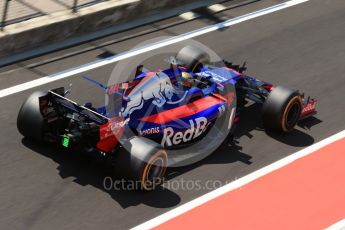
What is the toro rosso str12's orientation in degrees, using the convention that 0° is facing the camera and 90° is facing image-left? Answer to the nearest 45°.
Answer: approximately 225°
